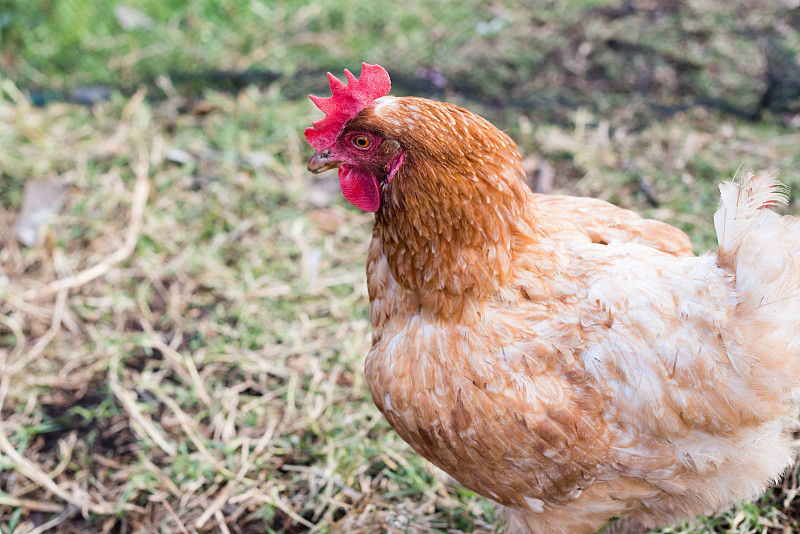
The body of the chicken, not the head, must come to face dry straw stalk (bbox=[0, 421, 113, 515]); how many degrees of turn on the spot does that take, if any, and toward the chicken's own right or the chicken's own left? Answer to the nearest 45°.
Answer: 0° — it already faces it

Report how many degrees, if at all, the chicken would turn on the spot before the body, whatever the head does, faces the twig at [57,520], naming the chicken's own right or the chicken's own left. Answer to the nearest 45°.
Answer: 0° — it already faces it

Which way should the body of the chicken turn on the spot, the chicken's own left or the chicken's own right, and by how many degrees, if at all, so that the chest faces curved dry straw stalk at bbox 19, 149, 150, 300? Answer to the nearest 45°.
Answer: approximately 45° to the chicken's own right

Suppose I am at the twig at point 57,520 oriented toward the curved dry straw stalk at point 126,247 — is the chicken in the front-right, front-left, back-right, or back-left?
back-right

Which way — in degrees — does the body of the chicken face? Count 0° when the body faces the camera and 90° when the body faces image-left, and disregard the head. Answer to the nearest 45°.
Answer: approximately 90°

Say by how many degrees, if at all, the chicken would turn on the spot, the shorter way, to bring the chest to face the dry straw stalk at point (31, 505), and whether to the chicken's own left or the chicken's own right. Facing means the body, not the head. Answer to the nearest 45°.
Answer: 0° — it already faces it
